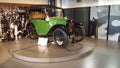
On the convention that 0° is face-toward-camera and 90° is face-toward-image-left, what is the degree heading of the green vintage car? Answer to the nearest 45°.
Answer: approximately 315°
